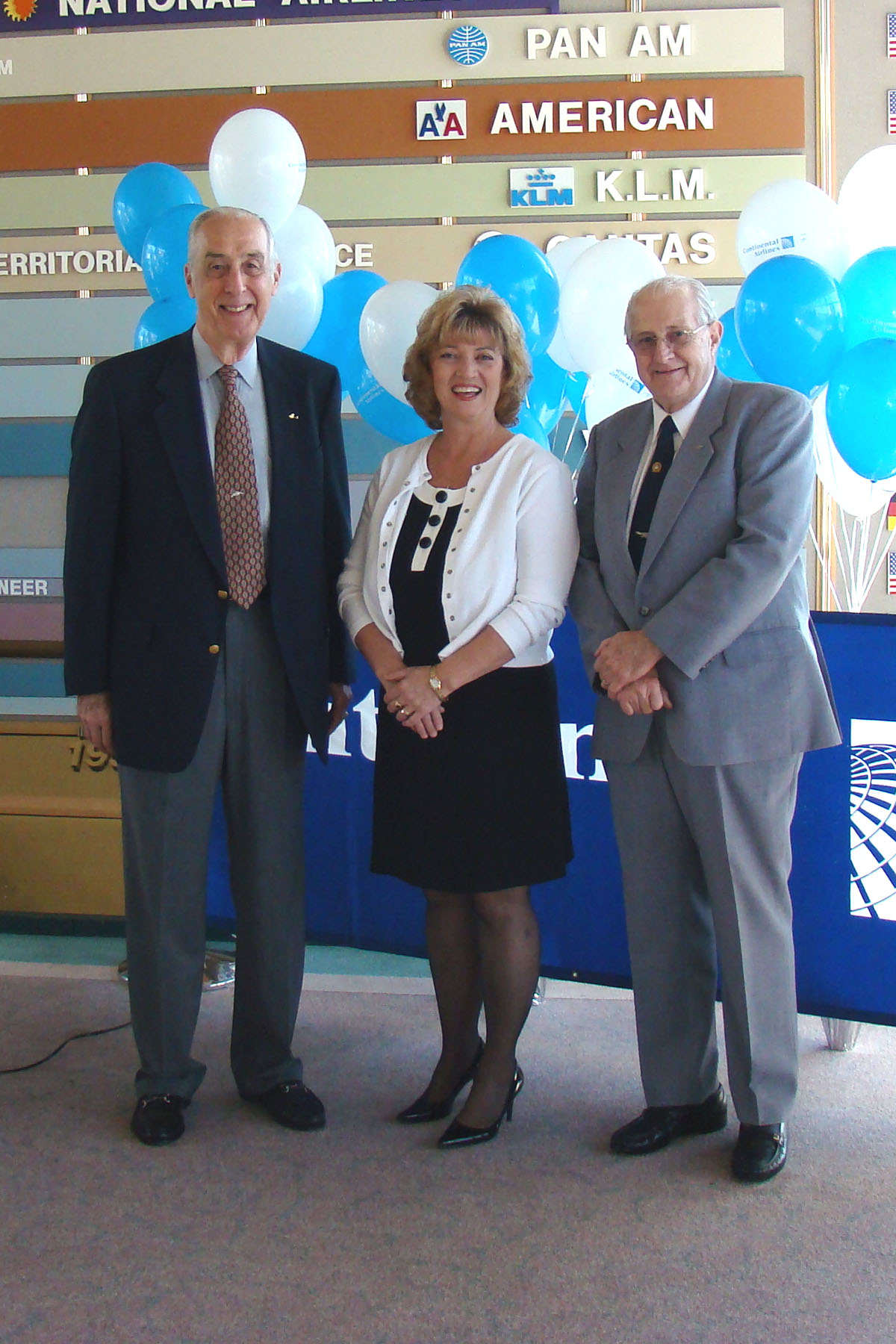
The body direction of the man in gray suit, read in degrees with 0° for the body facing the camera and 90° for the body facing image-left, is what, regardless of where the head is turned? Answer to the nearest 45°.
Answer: approximately 45°

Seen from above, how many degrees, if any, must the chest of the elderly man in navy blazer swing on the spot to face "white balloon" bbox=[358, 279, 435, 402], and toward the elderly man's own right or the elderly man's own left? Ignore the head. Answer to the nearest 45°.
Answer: approximately 135° to the elderly man's own left

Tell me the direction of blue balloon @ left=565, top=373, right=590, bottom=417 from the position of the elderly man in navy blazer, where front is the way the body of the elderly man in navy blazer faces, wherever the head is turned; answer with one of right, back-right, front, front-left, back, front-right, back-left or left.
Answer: back-left

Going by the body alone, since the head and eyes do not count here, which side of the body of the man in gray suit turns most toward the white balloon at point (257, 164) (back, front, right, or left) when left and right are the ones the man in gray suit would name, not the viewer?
right

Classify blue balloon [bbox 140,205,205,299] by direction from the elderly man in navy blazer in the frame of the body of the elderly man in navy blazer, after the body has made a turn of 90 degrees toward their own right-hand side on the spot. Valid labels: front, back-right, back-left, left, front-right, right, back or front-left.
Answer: right
